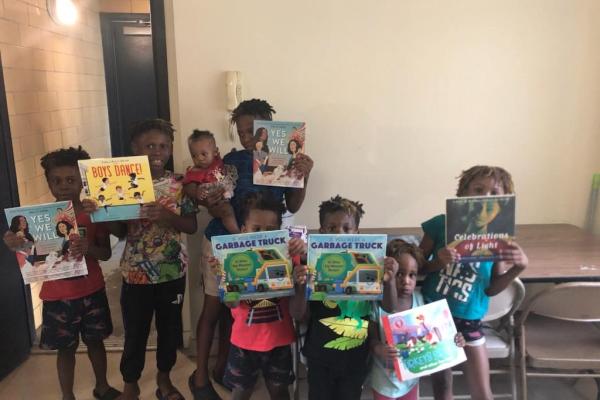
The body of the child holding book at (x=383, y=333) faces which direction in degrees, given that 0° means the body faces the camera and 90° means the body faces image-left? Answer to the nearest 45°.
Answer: approximately 315°

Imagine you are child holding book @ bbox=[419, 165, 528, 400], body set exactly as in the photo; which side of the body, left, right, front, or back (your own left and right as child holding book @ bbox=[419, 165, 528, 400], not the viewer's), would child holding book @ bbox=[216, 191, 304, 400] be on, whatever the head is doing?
right

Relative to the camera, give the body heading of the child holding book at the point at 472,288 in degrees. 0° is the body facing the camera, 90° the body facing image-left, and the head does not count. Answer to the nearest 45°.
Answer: approximately 0°

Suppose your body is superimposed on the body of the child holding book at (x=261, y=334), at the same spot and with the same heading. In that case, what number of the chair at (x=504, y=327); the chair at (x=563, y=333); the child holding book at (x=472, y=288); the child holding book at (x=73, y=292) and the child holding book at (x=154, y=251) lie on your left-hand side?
3
